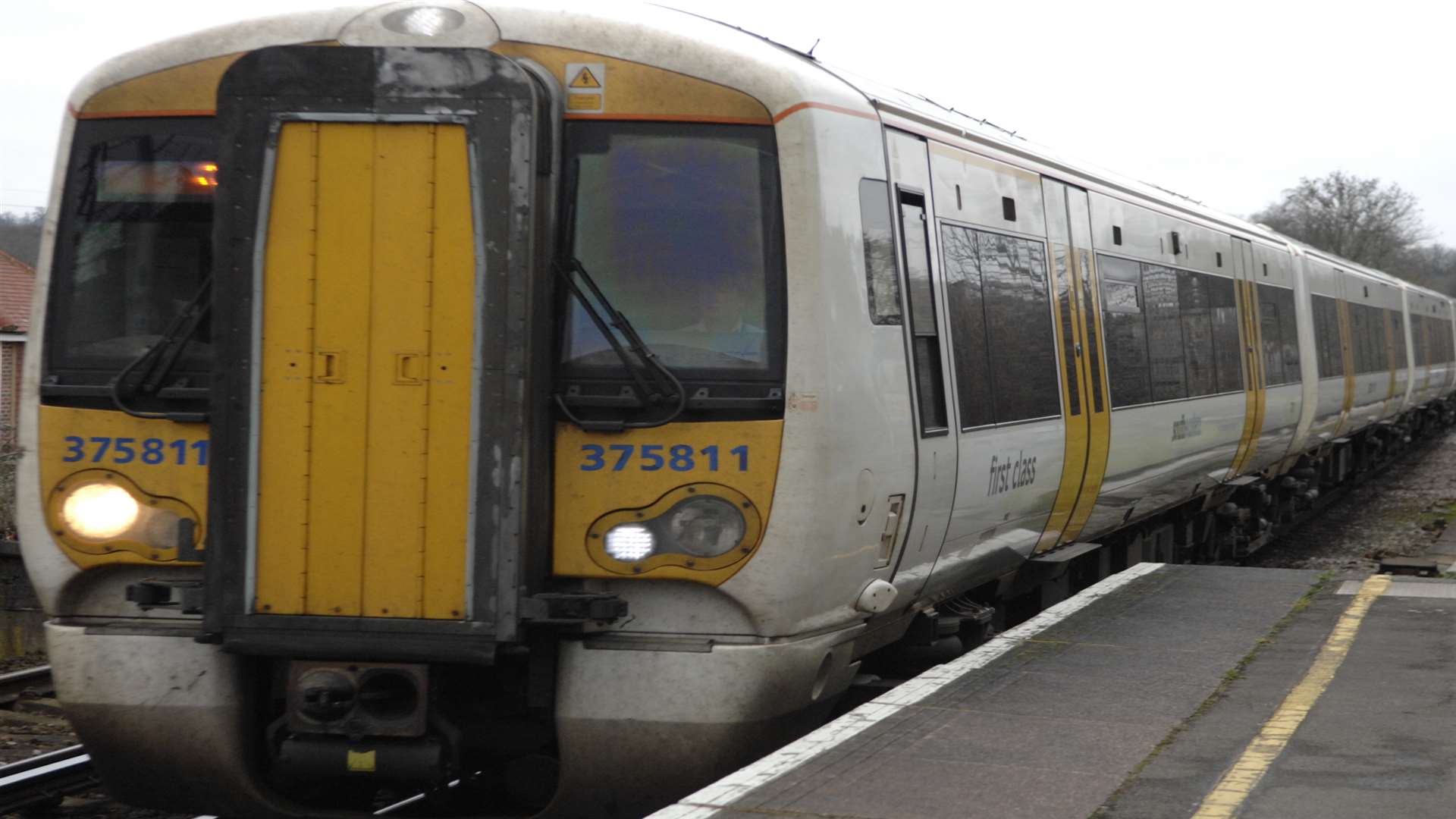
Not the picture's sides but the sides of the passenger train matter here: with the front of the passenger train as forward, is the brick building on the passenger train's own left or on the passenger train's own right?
on the passenger train's own right

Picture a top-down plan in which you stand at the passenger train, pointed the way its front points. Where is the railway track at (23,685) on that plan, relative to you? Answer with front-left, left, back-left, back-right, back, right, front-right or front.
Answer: right

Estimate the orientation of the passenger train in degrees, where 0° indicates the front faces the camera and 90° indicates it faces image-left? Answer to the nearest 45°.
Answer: approximately 45°

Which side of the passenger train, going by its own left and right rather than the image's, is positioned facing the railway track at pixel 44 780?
right
